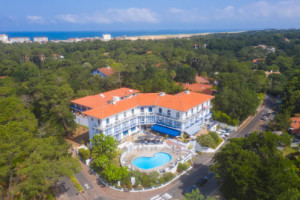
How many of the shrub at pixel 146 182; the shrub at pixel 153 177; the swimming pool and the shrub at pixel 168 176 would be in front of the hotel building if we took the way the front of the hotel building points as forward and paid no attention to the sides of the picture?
4

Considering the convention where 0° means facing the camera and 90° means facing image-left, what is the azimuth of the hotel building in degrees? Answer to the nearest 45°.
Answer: approximately 0°

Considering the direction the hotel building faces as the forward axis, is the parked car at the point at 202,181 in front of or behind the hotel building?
in front

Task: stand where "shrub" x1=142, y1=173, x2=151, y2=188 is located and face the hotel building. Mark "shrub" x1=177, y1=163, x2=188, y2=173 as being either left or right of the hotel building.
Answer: right

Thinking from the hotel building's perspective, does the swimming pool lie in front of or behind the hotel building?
in front

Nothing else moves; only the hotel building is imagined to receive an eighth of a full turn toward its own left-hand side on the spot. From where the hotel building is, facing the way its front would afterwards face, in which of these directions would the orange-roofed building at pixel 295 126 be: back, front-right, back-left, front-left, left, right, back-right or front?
front-left

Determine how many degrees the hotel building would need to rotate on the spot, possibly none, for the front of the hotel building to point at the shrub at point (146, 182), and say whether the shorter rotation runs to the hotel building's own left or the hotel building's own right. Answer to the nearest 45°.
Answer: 0° — it already faces it

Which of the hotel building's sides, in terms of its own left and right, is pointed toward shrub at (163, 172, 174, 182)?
front

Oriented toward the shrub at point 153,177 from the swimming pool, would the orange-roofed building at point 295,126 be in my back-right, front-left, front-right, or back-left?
back-left

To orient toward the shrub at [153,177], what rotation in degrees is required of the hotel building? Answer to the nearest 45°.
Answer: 0° — it already faces it

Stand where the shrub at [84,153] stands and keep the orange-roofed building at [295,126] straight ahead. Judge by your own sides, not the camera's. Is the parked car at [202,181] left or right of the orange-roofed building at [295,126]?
right
